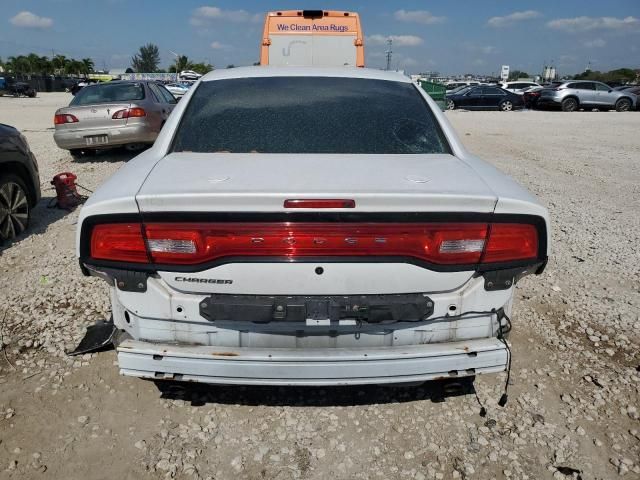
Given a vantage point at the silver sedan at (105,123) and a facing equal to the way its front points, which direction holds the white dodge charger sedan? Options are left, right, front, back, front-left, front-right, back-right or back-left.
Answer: back-right

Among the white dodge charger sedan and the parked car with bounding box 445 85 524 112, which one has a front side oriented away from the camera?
the white dodge charger sedan

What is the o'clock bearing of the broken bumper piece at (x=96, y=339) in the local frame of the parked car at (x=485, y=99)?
The broken bumper piece is roughly at 9 o'clock from the parked car.

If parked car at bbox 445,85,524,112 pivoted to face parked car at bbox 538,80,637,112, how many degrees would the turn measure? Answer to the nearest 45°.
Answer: approximately 180°

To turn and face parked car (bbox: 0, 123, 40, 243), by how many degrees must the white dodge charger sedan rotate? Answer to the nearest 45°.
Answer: approximately 45° to its left

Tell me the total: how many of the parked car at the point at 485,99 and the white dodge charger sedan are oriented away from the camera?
1

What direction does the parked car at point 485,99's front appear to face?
to the viewer's left

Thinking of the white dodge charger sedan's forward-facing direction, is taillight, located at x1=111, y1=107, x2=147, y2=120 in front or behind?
in front

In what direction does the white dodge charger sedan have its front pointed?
away from the camera

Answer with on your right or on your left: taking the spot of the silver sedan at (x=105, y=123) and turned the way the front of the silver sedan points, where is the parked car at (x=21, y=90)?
on your left

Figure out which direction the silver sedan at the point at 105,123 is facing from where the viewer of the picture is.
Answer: facing away from the viewer and to the right of the viewer

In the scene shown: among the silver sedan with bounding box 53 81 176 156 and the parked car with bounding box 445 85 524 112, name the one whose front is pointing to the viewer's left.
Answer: the parked car

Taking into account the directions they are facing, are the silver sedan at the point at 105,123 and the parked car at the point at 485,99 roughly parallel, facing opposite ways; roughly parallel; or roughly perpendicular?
roughly perpendicular

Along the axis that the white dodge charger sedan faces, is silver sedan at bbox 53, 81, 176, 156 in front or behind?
in front
